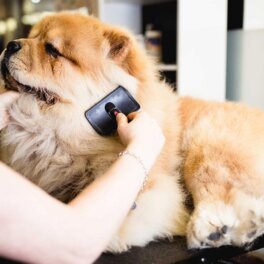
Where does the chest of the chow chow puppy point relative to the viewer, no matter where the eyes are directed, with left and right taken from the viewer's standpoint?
facing to the left of the viewer
